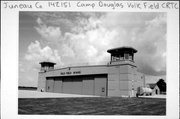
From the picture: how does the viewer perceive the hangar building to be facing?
facing the viewer and to the left of the viewer
